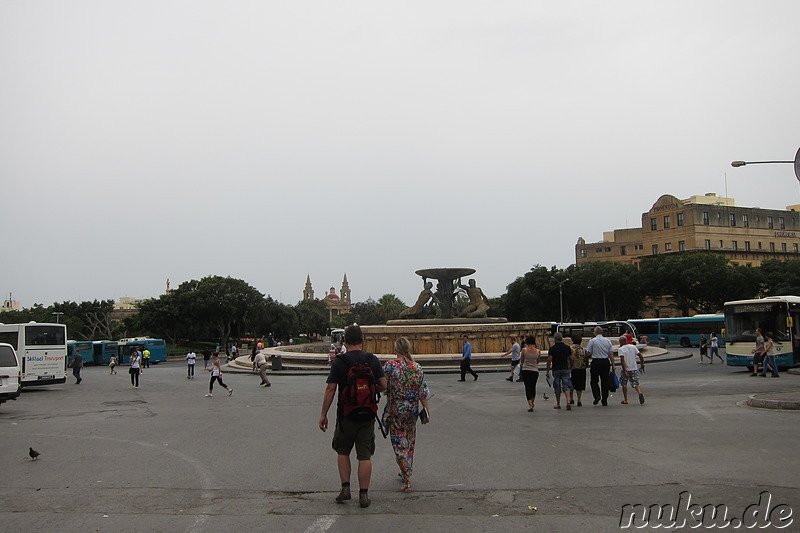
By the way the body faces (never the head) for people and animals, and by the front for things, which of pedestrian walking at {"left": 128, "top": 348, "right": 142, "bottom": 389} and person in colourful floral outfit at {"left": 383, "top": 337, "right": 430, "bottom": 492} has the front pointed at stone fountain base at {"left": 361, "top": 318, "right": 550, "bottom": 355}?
the person in colourful floral outfit

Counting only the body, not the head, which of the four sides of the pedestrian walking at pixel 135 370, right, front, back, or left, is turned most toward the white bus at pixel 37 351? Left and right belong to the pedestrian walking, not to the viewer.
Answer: right

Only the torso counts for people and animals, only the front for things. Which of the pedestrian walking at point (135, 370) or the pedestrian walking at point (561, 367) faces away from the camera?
the pedestrian walking at point (561, 367)

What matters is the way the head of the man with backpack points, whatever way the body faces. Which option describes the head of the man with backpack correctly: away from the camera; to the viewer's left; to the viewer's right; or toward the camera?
away from the camera

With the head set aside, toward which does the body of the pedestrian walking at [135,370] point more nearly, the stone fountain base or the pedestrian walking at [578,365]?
the pedestrian walking

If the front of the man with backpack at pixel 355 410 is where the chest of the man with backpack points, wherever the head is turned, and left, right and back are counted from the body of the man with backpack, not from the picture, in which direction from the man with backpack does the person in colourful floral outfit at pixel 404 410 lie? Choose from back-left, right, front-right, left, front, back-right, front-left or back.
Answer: front-right

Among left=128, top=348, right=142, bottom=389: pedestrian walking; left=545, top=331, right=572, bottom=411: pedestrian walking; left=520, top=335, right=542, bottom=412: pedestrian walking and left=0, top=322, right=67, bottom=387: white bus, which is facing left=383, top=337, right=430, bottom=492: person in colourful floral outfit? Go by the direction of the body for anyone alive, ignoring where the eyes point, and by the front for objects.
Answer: left=128, top=348, right=142, bottom=389: pedestrian walking

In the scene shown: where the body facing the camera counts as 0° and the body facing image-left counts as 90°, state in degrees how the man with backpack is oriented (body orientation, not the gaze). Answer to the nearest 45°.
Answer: approximately 180°

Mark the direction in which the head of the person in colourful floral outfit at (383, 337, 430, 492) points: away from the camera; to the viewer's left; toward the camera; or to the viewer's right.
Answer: away from the camera

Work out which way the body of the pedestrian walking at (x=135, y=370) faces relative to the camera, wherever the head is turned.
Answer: toward the camera

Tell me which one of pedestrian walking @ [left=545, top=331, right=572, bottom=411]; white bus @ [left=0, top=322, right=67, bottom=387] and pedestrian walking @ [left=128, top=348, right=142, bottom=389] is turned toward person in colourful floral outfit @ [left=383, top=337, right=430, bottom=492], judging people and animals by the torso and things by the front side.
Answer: pedestrian walking @ [left=128, top=348, right=142, bottom=389]

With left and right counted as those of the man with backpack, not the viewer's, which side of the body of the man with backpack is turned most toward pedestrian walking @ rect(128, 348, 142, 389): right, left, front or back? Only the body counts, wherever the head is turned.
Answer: front

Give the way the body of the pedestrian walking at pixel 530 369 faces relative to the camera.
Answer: away from the camera

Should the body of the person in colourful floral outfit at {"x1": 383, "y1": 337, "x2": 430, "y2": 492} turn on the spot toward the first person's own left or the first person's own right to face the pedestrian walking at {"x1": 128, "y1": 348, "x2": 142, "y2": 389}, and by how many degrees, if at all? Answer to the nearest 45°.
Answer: approximately 45° to the first person's own left

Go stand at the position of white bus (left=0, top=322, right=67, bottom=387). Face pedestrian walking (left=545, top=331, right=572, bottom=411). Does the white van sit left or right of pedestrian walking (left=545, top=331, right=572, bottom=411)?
right

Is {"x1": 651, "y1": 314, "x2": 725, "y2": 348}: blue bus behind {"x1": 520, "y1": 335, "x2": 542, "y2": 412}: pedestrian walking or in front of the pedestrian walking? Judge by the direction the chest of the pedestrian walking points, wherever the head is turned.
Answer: in front

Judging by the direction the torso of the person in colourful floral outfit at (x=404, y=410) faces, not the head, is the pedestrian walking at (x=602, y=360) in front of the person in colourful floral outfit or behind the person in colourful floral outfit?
in front

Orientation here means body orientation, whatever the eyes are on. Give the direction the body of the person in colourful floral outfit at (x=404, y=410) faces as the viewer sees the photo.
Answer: away from the camera
